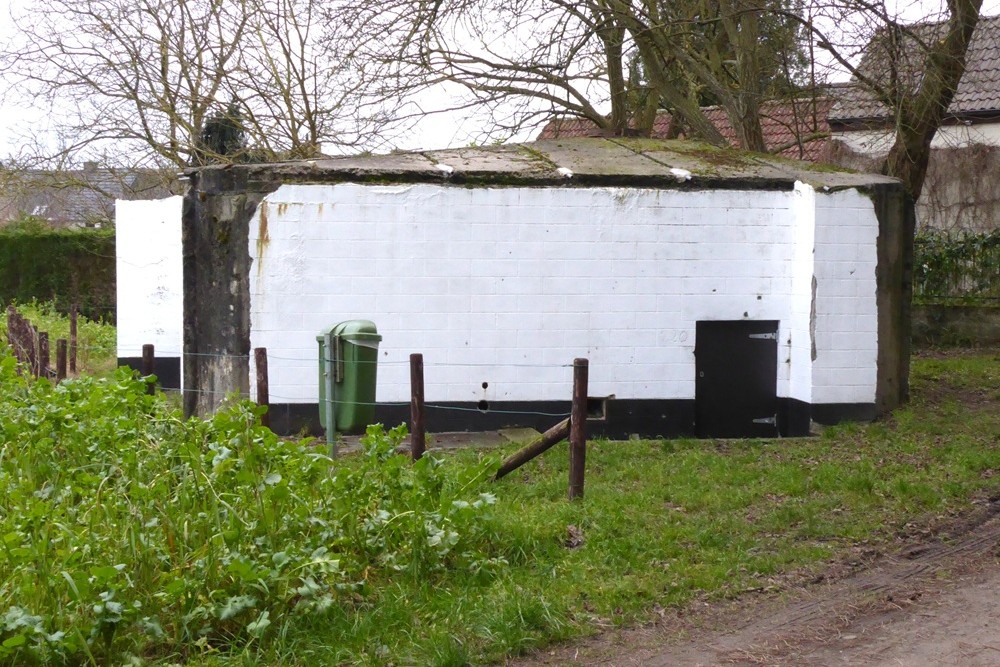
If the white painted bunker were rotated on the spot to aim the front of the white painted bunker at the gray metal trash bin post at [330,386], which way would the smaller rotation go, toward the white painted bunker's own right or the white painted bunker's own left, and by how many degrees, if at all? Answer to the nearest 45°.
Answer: approximately 45° to the white painted bunker's own right

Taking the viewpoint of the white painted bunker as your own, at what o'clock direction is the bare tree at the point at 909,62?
The bare tree is roughly at 8 o'clock from the white painted bunker.

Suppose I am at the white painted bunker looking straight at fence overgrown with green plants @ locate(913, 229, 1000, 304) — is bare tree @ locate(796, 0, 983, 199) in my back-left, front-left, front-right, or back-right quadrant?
front-right

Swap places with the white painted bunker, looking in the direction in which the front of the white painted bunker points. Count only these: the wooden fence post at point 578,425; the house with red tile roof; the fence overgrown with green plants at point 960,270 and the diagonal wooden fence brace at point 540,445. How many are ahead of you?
2

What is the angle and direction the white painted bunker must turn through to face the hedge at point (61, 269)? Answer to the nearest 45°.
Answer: approximately 135° to its right

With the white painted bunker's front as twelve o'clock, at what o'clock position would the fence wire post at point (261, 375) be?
The fence wire post is roughly at 2 o'clock from the white painted bunker.

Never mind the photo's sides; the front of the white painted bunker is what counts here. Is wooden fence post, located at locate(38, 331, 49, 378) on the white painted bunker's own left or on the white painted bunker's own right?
on the white painted bunker's own right

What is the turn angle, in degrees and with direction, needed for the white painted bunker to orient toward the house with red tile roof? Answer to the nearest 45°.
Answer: approximately 135° to its left

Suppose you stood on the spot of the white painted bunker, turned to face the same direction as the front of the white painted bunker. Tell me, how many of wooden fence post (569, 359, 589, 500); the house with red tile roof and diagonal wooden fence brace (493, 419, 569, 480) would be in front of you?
2

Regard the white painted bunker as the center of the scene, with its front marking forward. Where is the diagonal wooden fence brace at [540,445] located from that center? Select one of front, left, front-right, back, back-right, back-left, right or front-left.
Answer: front

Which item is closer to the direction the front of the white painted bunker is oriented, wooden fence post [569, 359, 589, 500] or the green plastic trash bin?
the wooden fence post

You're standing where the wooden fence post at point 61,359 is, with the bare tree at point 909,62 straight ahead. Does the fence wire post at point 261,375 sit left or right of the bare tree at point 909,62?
right

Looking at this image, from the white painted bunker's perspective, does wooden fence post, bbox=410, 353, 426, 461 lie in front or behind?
in front

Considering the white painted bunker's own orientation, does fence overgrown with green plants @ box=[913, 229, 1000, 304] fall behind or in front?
behind

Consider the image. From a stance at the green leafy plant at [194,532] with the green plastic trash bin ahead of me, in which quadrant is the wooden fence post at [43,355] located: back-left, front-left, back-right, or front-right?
front-left

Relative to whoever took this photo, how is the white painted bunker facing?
facing the viewer

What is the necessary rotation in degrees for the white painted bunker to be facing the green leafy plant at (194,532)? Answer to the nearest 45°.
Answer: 0° — it already faces it
